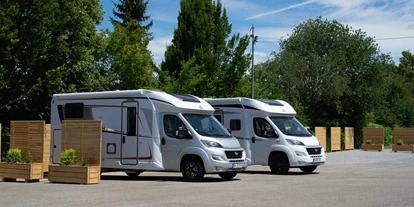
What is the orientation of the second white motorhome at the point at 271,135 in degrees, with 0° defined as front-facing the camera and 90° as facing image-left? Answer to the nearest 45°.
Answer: approximately 315°

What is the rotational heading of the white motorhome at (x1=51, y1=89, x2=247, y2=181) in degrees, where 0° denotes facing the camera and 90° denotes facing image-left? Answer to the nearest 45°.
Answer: approximately 315°

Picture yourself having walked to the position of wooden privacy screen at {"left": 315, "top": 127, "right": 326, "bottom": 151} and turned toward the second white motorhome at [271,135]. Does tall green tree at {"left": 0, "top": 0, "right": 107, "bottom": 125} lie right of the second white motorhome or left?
right

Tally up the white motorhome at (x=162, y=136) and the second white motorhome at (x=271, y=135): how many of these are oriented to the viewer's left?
0

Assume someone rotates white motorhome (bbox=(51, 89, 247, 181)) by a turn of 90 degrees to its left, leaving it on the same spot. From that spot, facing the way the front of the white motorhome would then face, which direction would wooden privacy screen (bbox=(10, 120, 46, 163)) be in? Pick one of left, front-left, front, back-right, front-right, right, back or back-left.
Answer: back-left

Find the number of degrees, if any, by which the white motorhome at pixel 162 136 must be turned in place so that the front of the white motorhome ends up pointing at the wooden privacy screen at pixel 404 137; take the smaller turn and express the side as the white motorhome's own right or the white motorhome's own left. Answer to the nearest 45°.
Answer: approximately 90° to the white motorhome's own left

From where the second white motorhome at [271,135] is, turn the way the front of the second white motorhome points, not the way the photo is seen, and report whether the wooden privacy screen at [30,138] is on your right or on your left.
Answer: on your right

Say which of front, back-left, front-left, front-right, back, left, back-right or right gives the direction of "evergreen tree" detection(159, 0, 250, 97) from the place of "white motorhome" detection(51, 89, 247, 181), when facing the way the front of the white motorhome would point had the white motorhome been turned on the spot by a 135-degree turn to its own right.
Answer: right

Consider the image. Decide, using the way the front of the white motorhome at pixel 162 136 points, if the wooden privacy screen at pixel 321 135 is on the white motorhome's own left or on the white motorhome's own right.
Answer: on the white motorhome's own left

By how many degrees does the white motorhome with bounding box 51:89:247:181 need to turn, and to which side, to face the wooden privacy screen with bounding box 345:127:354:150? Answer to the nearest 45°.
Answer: approximately 90° to its left

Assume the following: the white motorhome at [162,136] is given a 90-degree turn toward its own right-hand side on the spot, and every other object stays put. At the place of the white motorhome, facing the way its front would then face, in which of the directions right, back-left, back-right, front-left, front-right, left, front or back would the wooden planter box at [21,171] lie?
front-right

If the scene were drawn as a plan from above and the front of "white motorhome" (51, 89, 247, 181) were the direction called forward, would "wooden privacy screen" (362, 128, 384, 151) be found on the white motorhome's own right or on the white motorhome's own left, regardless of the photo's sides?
on the white motorhome's own left

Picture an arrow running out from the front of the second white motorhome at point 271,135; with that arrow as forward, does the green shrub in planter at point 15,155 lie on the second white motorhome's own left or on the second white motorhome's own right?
on the second white motorhome's own right

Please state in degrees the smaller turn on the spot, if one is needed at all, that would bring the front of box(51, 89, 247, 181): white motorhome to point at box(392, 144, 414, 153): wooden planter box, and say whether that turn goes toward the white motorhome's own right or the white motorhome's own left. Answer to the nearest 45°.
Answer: approximately 90° to the white motorhome's own left

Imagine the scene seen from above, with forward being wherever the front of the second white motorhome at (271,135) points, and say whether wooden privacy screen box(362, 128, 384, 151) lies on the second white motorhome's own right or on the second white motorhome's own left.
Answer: on the second white motorhome's own left
